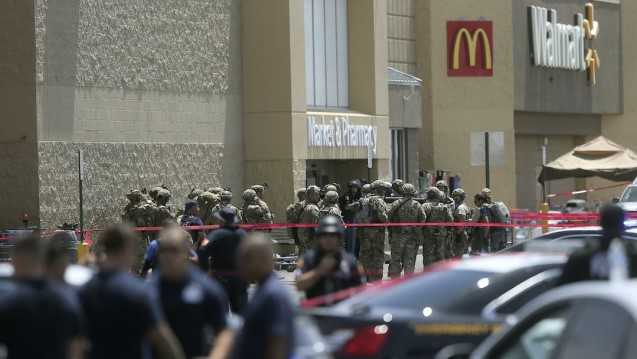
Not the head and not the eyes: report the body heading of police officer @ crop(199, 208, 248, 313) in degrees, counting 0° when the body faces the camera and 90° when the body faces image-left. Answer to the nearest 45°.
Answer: approximately 180°

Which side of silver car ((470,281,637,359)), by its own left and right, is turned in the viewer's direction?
left

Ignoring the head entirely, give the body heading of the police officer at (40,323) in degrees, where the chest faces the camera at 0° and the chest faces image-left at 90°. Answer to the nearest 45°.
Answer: approximately 180°

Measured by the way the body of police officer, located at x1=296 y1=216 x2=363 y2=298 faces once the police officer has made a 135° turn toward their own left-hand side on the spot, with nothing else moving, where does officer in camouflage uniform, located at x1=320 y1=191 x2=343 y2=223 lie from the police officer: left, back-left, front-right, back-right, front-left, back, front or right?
front-left

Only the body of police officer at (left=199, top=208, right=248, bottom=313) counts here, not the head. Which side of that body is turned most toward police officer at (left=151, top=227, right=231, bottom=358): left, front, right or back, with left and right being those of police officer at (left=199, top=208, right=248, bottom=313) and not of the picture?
back

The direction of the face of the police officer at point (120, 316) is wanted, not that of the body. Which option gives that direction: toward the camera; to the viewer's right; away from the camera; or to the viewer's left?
away from the camera

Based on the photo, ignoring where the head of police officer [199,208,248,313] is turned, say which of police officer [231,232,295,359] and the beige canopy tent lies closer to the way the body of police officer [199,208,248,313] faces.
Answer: the beige canopy tent

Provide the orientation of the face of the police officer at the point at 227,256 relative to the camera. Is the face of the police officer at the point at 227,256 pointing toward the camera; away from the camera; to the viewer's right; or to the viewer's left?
away from the camera

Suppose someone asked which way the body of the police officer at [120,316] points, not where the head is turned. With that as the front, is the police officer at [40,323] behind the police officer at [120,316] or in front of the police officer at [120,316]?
behind
